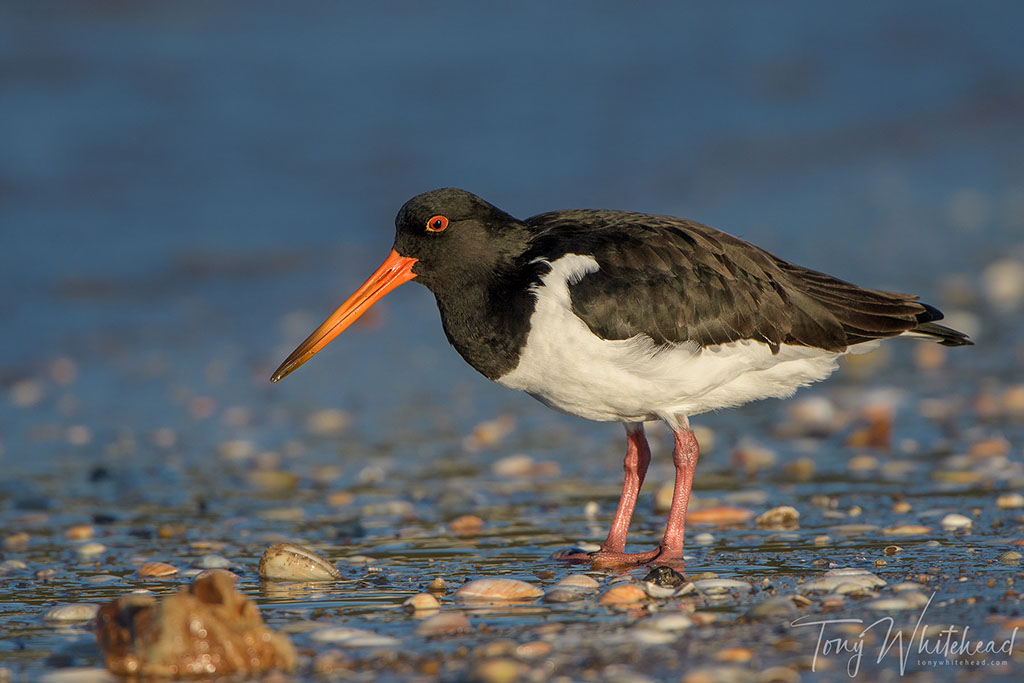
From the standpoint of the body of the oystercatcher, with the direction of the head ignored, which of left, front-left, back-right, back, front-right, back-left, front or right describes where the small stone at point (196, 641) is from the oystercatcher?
front-left

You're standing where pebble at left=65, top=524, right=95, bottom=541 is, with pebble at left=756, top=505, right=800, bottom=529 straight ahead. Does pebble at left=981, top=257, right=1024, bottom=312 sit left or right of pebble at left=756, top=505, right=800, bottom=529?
left

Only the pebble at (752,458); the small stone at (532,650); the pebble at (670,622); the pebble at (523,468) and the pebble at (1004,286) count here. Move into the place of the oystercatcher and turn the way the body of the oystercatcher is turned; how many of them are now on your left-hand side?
2

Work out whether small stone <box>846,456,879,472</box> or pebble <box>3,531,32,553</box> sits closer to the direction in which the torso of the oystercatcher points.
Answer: the pebble

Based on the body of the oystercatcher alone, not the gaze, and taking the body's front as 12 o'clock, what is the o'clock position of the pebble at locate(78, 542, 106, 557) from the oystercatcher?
The pebble is roughly at 12 o'clock from the oystercatcher.

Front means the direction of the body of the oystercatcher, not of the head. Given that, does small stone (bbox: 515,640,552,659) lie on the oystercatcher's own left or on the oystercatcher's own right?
on the oystercatcher's own left

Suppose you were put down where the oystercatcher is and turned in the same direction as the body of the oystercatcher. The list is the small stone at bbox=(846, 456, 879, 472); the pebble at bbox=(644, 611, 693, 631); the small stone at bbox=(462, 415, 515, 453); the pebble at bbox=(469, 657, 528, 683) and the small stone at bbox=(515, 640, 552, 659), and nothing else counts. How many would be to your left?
3

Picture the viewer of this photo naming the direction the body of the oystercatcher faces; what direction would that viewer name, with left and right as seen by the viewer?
facing to the left of the viewer

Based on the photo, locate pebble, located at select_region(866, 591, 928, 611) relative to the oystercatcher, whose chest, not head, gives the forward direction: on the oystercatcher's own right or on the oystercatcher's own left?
on the oystercatcher's own left

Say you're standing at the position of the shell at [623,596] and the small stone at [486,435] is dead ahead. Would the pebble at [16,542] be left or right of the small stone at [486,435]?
left

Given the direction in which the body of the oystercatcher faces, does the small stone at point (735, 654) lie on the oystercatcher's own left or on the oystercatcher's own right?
on the oystercatcher's own left

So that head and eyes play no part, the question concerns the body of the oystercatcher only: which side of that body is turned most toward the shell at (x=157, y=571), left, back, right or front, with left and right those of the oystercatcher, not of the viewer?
front

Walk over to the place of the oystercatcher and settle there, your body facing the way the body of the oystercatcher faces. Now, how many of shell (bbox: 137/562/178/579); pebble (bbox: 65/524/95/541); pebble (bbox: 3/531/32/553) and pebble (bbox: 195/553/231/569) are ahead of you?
4

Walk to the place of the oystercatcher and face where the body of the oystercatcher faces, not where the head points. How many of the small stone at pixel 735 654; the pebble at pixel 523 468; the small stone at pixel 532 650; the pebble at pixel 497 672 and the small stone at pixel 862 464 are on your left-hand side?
3

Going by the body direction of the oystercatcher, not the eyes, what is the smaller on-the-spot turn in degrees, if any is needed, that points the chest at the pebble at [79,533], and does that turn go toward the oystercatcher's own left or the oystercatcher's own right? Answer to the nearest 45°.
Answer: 0° — it already faces it

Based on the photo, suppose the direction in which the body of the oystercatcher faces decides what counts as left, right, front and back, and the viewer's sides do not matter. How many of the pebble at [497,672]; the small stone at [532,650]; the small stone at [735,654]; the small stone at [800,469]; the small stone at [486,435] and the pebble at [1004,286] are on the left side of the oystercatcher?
3

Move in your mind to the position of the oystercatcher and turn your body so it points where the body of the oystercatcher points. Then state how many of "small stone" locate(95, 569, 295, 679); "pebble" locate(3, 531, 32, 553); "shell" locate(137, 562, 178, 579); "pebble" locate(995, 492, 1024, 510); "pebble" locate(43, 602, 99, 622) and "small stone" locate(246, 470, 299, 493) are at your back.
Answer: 1

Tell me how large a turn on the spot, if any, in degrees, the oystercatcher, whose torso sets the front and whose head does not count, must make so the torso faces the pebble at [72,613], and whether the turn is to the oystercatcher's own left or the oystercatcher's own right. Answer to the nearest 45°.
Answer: approximately 45° to the oystercatcher's own left

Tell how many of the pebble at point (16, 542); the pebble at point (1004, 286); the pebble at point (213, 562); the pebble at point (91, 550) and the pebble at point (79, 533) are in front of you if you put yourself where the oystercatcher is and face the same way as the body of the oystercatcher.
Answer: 4
